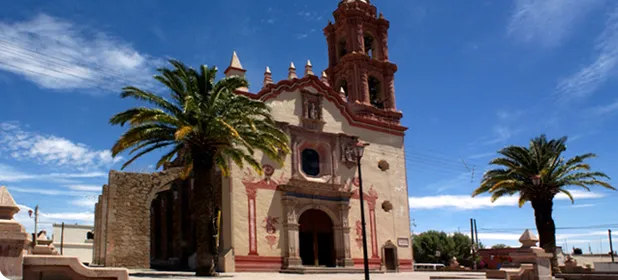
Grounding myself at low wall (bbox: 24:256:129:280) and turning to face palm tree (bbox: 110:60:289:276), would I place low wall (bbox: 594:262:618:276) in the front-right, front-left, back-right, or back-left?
front-right

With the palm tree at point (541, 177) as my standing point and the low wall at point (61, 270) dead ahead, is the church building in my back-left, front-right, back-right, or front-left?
front-right

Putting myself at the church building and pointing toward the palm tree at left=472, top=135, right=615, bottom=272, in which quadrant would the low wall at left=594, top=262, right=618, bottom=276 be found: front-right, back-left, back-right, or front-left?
front-left

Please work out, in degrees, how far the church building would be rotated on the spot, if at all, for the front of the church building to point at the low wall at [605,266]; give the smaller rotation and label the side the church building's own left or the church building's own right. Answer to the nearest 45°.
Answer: approximately 90° to the church building's own left

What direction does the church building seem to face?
toward the camera

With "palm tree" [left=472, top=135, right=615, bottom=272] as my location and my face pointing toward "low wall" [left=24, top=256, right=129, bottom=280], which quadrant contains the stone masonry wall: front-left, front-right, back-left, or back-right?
front-right

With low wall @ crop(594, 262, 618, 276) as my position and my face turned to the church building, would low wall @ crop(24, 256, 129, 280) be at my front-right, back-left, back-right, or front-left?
front-left

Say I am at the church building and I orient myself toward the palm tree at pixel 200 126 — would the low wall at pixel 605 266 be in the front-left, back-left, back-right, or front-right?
back-left

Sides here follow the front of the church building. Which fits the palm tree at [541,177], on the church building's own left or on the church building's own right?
on the church building's own left

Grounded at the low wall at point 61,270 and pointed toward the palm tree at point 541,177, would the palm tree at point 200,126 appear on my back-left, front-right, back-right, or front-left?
front-left

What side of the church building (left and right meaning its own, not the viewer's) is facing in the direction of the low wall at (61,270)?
front

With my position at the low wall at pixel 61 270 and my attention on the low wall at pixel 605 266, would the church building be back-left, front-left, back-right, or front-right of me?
front-left
